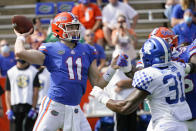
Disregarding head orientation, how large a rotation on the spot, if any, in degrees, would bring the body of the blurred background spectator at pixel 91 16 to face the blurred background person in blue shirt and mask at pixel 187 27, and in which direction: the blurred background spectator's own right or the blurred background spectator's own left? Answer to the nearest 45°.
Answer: approximately 45° to the blurred background spectator's own left

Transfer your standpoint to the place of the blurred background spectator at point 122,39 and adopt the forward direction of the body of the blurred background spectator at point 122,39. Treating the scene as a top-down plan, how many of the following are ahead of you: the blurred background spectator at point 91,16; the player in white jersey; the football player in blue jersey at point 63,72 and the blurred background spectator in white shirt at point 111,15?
2

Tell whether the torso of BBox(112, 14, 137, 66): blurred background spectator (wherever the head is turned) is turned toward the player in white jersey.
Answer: yes

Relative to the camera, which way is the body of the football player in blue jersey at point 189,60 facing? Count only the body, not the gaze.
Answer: to the viewer's left

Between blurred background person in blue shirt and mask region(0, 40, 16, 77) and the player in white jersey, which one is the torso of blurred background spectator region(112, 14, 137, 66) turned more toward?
the player in white jersey

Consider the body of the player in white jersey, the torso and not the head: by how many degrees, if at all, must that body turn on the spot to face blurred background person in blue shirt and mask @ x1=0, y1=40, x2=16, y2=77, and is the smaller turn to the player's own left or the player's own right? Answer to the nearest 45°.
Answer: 0° — they already face them

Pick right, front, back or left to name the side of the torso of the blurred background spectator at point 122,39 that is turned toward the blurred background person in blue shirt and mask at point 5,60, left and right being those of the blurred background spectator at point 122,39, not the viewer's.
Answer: right

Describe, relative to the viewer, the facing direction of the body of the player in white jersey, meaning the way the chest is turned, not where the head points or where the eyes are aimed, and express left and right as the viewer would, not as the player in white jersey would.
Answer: facing away from the viewer and to the left of the viewer

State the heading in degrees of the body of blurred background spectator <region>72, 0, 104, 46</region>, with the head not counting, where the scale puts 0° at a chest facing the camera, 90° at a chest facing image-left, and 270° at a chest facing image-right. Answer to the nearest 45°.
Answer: approximately 0°
